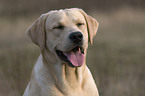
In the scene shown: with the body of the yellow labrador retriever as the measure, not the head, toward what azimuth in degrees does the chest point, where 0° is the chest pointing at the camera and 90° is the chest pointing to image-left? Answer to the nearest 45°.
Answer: approximately 315°
